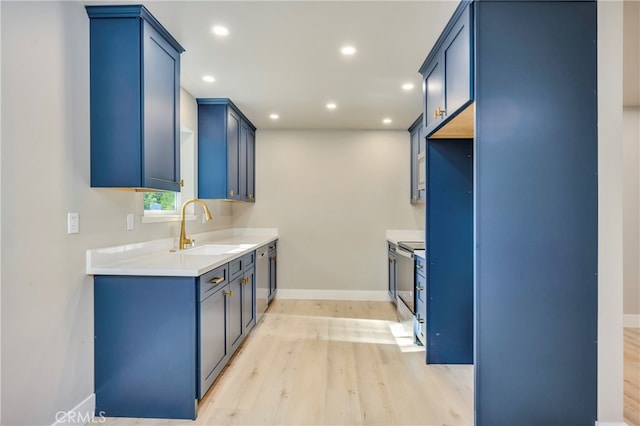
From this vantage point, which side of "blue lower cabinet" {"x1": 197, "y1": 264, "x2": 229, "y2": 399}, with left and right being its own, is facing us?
right

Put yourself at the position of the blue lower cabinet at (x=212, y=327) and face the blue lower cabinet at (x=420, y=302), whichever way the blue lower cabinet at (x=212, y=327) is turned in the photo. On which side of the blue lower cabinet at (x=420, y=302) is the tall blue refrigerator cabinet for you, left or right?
right

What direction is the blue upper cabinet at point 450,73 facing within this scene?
to the viewer's left

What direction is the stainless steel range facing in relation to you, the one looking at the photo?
facing to the left of the viewer

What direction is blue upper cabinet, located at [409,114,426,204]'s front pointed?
to the viewer's left

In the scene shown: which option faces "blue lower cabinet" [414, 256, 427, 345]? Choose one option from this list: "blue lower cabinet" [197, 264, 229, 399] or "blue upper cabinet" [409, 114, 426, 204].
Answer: "blue lower cabinet" [197, 264, 229, 399]

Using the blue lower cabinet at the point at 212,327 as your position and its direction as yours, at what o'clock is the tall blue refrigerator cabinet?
The tall blue refrigerator cabinet is roughly at 1 o'clock from the blue lower cabinet.

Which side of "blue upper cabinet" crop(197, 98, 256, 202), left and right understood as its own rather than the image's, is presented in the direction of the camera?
right

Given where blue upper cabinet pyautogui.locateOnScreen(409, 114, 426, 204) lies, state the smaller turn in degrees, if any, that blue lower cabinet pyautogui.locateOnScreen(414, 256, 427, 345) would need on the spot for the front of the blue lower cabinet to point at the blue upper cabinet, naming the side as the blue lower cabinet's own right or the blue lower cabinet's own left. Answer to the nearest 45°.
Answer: approximately 90° to the blue lower cabinet's own right

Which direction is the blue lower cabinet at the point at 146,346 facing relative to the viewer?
to the viewer's right

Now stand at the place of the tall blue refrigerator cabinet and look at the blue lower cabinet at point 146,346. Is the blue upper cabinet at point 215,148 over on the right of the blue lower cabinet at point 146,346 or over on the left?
right

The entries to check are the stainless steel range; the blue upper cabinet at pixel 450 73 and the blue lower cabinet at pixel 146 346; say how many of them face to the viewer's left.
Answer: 2
